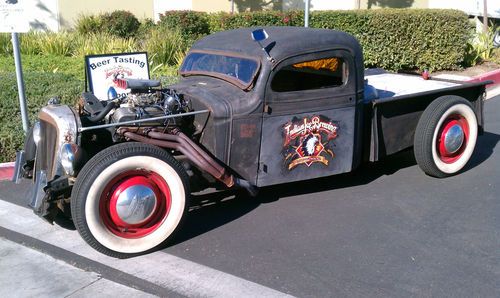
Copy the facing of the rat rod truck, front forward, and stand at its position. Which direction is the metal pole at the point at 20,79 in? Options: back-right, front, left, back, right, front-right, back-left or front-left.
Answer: right

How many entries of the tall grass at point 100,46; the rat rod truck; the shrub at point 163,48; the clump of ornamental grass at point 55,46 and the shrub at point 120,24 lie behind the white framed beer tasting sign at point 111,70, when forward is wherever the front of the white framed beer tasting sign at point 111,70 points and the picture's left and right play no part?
4

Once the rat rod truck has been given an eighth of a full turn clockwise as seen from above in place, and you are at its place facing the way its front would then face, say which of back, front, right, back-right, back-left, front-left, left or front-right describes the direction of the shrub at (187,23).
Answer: right

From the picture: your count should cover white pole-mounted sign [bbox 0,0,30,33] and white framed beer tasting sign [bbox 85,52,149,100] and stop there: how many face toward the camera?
2

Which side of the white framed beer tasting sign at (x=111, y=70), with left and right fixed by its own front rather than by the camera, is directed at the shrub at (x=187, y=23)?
back

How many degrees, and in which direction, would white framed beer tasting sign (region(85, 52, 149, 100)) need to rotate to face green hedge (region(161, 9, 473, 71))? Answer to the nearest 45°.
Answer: approximately 135° to its left

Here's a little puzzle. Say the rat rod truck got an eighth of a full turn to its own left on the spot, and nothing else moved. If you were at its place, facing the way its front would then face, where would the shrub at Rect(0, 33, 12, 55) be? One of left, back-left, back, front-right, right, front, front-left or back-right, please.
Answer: back-right

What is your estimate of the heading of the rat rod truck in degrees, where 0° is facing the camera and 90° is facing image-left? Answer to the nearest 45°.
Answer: approximately 45°

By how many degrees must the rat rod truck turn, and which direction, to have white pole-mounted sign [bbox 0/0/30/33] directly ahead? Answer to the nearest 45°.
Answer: approximately 90° to its right

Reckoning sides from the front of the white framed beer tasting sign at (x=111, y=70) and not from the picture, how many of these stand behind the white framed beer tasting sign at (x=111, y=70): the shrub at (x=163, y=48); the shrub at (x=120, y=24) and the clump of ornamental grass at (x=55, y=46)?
3

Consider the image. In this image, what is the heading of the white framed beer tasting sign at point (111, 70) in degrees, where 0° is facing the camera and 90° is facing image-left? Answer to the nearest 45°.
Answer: approximately 0°

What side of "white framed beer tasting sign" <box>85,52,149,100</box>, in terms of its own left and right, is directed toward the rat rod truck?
front
